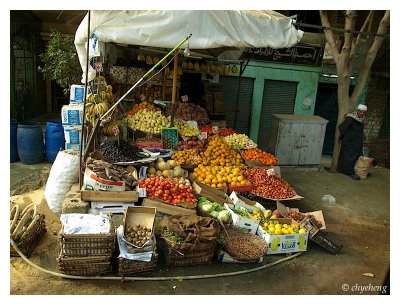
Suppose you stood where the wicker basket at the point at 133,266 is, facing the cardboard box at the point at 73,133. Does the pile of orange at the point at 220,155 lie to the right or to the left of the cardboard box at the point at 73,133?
right

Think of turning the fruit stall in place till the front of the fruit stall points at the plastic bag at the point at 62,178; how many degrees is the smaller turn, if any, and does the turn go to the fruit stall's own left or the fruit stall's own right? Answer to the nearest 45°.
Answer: approximately 90° to the fruit stall's own right

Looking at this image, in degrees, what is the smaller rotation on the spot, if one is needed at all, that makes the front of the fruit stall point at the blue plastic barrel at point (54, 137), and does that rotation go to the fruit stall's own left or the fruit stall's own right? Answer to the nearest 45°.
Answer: approximately 135° to the fruit stall's own right

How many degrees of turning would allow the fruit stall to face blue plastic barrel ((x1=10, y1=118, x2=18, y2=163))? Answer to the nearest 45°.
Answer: approximately 135° to its right

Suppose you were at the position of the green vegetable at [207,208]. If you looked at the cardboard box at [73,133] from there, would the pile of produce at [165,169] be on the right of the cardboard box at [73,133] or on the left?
right

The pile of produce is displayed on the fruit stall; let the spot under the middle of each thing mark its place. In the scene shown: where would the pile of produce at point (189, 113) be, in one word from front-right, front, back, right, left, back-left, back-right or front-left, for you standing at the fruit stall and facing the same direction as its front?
back

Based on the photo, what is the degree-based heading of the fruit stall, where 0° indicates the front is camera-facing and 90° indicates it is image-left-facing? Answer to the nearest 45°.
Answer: approximately 0°
